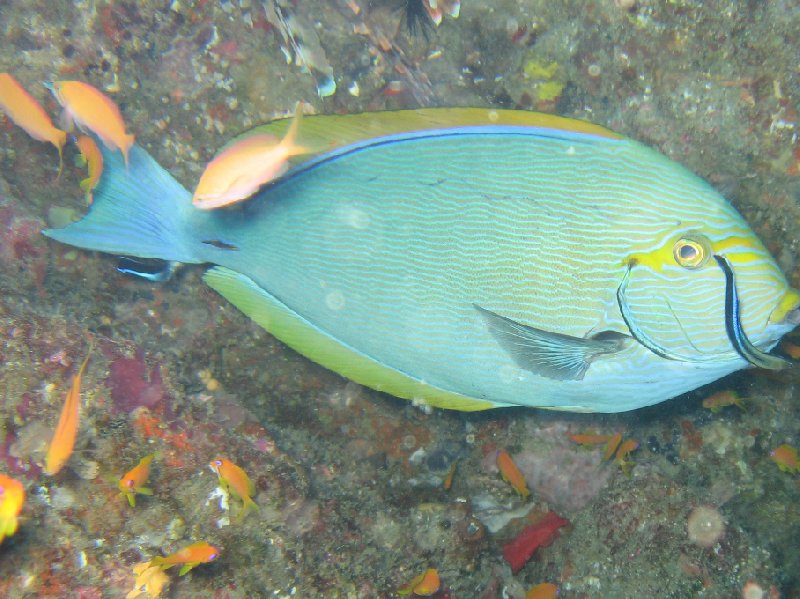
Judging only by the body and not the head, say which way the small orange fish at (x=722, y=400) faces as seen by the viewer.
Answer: to the viewer's left

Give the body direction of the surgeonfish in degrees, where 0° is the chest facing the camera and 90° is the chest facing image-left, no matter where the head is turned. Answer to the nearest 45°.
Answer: approximately 270°

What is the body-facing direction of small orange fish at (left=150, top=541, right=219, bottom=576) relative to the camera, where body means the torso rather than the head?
to the viewer's right
